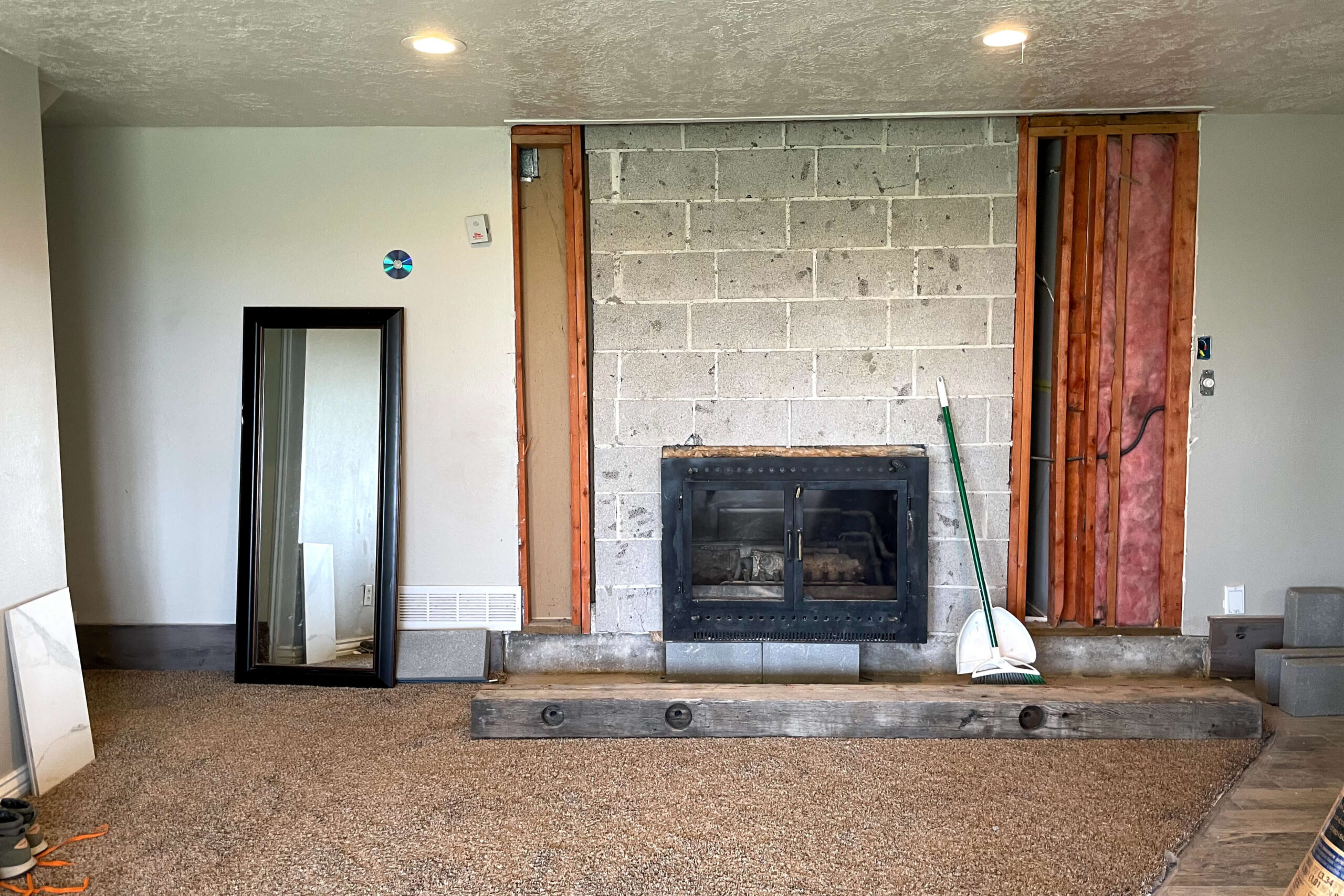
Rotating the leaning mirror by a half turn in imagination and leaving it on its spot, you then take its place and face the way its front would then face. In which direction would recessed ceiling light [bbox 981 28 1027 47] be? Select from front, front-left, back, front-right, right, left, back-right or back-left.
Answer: back-right

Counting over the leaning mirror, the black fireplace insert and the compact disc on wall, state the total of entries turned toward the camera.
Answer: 3

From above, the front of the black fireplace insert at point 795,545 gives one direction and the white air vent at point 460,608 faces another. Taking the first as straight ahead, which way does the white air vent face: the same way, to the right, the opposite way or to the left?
the same way

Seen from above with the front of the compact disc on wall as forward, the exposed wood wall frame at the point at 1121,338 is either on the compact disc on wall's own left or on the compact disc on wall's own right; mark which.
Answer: on the compact disc on wall's own left

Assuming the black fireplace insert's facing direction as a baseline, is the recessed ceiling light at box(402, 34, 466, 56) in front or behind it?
in front

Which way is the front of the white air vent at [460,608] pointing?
toward the camera

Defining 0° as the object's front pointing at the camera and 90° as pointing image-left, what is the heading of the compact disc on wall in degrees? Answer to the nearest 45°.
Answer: approximately 0°

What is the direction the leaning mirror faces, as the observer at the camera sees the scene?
facing the viewer

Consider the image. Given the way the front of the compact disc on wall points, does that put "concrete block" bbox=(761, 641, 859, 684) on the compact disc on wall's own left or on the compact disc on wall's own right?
on the compact disc on wall's own left

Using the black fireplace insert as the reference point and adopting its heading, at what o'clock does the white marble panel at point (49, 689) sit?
The white marble panel is roughly at 2 o'clock from the black fireplace insert.

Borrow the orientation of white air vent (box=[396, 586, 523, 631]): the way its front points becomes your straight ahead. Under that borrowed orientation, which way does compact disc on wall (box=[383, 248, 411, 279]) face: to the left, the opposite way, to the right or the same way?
the same way

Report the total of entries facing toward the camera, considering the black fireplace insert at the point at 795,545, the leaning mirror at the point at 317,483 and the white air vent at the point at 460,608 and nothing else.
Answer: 3

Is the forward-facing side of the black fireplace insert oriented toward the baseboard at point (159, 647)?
no

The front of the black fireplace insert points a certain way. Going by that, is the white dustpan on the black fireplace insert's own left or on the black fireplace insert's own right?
on the black fireplace insert's own left

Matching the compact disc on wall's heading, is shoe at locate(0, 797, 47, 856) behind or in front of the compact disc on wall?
in front

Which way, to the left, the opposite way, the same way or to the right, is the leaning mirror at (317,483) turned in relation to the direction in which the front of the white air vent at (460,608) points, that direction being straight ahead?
the same way

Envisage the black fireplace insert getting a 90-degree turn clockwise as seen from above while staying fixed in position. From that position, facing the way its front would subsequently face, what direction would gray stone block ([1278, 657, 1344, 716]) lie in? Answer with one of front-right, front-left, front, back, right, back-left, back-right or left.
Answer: back

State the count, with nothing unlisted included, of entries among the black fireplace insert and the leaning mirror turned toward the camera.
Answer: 2

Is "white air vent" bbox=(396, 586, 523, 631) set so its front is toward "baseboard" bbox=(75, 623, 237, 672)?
no

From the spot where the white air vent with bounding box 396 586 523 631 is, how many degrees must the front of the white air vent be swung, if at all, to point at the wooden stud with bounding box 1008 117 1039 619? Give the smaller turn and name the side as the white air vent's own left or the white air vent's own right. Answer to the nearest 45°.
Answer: approximately 90° to the white air vent's own left
